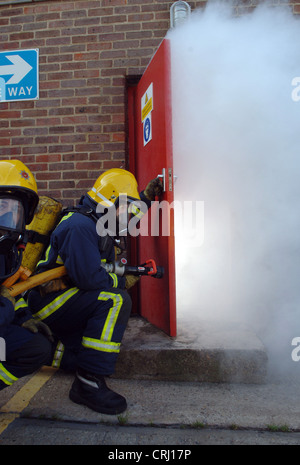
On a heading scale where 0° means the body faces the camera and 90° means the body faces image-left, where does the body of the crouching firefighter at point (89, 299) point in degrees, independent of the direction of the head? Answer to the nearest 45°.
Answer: approximately 270°

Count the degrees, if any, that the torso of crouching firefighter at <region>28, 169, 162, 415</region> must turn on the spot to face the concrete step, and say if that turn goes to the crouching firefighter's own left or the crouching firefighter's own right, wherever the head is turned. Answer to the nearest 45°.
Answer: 0° — they already face it

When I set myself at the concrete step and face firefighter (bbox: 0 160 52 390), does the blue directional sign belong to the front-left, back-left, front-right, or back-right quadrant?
front-right

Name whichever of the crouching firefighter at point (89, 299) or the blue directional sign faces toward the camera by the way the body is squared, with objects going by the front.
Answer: the blue directional sign

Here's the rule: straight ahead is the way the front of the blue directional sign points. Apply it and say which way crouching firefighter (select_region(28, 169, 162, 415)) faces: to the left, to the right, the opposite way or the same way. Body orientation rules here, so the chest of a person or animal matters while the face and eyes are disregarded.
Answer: to the left

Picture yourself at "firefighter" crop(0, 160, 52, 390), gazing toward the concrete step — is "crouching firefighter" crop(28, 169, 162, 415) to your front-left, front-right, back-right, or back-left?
front-left

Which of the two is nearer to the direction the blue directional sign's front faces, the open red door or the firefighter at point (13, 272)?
the firefighter

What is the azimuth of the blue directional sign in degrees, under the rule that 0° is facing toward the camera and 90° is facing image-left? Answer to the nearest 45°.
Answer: approximately 0°

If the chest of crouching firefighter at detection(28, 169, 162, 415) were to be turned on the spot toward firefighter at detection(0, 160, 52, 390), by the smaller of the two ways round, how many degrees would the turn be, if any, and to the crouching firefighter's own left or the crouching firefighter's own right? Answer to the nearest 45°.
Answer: approximately 135° to the crouching firefighter's own right

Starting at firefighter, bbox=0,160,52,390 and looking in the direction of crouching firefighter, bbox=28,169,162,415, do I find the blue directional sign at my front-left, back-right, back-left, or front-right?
front-left

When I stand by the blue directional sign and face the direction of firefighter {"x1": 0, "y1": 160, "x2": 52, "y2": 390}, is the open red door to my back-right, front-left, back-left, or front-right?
front-left
